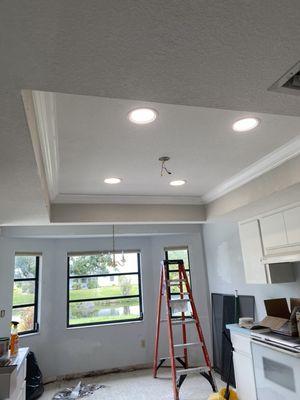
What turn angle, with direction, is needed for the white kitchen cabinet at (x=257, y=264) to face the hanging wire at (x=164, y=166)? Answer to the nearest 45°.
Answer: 0° — it already faces it

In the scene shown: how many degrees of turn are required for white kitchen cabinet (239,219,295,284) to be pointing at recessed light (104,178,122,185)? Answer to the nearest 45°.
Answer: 0° — it already faces it

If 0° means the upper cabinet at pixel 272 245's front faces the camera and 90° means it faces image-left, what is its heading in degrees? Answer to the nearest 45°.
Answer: approximately 45°
